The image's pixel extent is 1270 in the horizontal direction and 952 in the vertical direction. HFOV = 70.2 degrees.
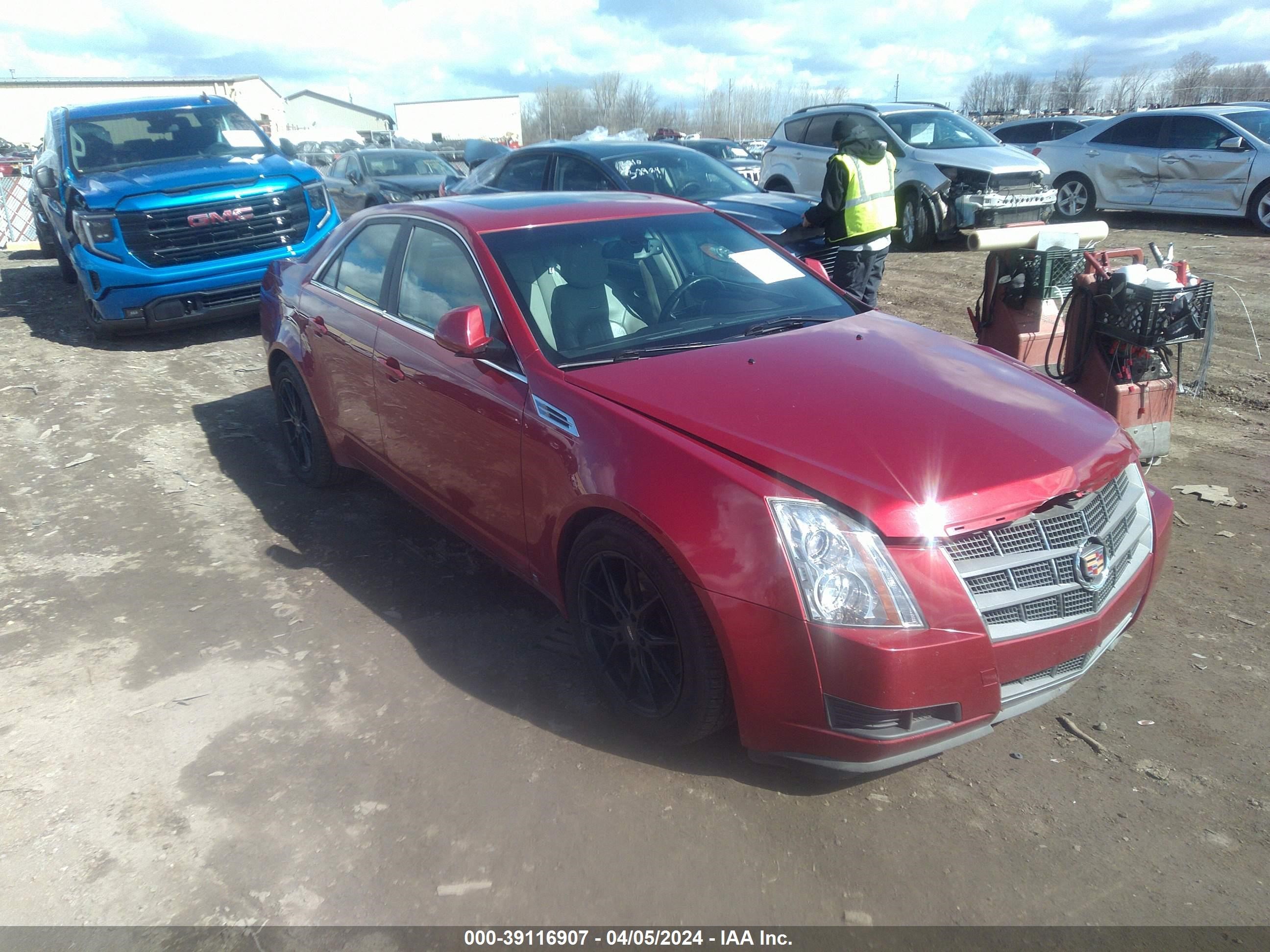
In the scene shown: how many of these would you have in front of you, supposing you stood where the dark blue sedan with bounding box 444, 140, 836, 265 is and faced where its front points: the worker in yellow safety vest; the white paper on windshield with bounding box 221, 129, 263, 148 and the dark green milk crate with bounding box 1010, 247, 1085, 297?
2

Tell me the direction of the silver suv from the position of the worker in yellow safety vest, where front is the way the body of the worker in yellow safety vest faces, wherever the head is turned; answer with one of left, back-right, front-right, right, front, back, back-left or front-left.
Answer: front-right

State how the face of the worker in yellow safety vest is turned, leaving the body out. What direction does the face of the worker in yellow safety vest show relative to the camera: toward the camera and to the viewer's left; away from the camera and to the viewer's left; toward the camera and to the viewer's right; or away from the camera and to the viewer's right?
away from the camera and to the viewer's left

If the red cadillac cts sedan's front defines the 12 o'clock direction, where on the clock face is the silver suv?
The silver suv is roughly at 8 o'clock from the red cadillac cts sedan.

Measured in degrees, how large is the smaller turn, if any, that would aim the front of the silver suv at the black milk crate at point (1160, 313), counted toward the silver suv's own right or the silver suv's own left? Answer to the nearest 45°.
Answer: approximately 45° to the silver suv's own right

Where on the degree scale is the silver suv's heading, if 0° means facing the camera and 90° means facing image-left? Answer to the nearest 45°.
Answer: approximately 315°

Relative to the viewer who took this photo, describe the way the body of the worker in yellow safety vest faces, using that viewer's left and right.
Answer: facing away from the viewer and to the left of the viewer

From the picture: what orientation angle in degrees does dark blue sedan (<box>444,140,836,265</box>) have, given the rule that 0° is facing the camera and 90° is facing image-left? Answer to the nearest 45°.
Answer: approximately 315°

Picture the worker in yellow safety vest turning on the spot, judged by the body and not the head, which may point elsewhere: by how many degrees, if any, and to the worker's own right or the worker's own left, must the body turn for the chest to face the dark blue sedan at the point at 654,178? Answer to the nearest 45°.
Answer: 0° — they already face it

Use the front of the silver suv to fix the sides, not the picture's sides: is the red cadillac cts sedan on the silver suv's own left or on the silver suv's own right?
on the silver suv's own right
